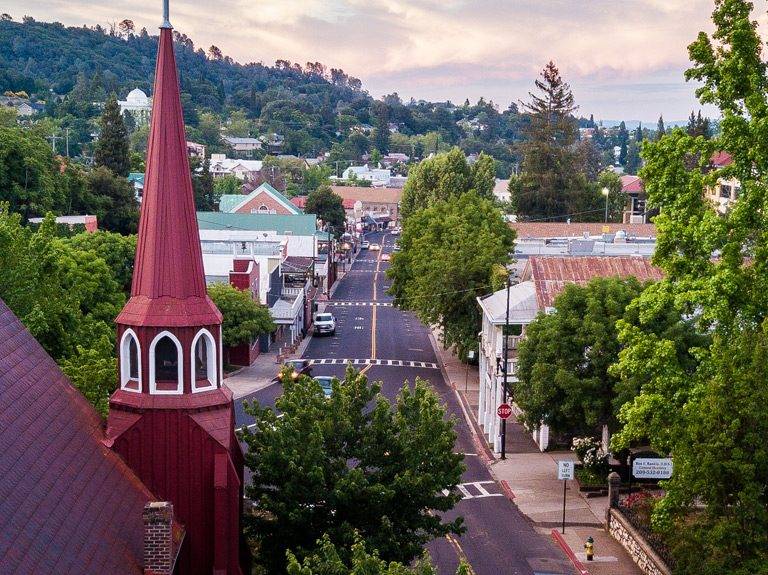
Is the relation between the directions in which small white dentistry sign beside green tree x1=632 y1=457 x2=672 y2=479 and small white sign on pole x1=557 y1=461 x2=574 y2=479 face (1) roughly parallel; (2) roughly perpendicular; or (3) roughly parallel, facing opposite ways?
roughly parallel

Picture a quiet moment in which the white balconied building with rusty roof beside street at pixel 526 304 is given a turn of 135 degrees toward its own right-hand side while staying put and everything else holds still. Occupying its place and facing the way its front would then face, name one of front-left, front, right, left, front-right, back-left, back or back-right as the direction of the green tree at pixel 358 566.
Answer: back-right

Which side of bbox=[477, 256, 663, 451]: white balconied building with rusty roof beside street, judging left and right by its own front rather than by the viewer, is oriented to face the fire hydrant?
left

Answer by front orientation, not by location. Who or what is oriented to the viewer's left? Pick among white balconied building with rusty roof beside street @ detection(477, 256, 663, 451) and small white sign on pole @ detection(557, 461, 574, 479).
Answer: the white balconied building with rusty roof beside street

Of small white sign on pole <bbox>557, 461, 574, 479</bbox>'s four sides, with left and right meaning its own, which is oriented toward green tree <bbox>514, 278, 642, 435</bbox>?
back

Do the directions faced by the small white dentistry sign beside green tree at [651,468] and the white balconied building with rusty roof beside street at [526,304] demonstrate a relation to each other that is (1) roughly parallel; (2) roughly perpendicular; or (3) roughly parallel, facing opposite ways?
roughly perpendicular

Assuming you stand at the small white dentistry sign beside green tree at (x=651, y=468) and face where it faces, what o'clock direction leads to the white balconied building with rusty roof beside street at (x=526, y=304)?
The white balconied building with rusty roof beside street is roughly at 5 o'clock from the small white dentistry sign beside green tree.

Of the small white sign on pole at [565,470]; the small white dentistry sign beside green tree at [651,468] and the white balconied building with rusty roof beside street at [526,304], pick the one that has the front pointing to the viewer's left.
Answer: the white balconied building with rusty roof beside street

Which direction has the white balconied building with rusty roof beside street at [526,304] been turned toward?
to the viewer's left

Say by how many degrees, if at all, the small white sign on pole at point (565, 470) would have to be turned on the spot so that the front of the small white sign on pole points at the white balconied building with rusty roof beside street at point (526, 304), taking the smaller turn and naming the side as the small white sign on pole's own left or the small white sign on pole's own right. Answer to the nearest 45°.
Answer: approximately 180°

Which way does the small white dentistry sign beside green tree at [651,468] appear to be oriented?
toward the camera

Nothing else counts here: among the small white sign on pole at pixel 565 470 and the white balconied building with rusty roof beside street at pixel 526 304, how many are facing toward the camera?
1

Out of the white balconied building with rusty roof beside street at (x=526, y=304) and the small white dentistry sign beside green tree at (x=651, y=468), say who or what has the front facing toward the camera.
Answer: the small white dentistry sign beside green tree
